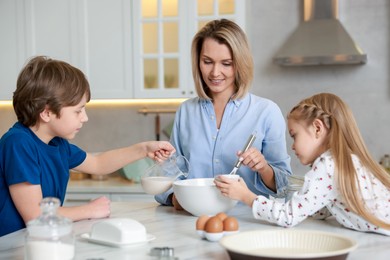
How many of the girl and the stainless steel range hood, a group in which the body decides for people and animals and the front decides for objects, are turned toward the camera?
1

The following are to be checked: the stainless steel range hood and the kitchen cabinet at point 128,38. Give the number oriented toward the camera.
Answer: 2

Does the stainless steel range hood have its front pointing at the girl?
yes

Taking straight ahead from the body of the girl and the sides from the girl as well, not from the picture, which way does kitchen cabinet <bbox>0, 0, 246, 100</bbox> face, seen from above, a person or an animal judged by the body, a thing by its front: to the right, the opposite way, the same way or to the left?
to the left

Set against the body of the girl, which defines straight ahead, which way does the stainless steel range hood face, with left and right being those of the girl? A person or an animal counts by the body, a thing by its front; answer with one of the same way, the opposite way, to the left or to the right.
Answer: to the left

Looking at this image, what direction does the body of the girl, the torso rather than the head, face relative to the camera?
to the viewer's left
